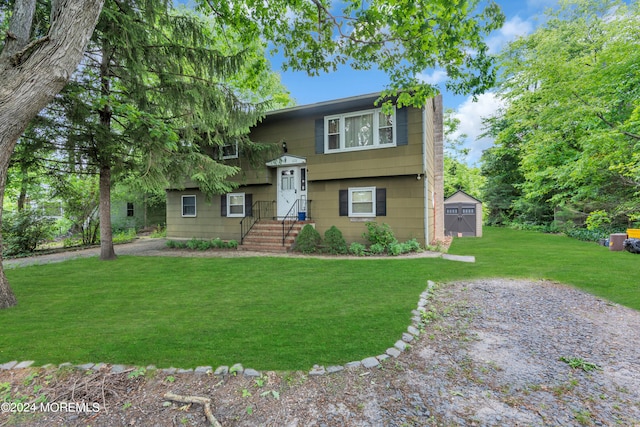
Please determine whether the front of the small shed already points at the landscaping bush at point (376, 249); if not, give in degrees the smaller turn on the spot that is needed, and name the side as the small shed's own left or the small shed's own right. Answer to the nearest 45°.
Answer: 0° — it already faces it

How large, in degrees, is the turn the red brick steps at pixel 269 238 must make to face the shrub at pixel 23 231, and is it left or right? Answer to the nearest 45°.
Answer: approximately 90° to its right

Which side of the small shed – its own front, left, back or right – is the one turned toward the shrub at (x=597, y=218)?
left

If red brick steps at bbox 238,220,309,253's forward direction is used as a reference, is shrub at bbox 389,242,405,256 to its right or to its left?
on its left

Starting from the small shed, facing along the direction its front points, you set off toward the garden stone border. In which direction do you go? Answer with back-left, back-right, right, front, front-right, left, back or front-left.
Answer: front

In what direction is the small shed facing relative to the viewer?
toward the camera

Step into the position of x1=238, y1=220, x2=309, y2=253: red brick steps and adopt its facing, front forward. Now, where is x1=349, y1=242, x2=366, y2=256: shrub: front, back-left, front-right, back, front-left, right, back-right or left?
front-left

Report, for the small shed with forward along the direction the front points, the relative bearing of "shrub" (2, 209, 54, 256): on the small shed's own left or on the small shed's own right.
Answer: on the small shed's own right

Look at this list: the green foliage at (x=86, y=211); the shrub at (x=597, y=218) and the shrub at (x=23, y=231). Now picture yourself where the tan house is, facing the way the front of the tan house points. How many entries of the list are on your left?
1

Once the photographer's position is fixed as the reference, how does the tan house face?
facing the viewer

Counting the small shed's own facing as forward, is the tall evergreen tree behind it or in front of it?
in front
